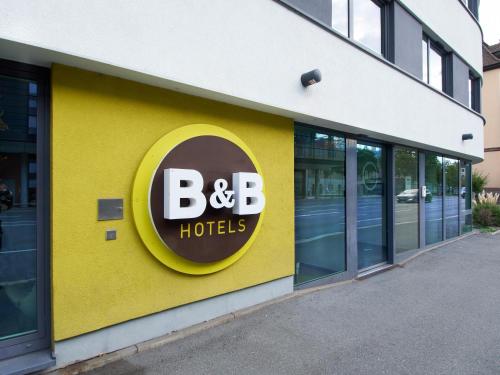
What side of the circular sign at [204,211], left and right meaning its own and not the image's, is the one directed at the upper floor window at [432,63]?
left

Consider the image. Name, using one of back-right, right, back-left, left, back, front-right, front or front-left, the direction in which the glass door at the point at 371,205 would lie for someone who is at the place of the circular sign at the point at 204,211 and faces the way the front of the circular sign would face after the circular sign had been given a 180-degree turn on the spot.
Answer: right

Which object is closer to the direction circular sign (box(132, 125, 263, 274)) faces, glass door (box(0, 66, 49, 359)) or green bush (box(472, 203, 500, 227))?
the green bush

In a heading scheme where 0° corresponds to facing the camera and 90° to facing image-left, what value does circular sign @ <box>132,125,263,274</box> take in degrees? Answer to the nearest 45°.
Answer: approximately 315°

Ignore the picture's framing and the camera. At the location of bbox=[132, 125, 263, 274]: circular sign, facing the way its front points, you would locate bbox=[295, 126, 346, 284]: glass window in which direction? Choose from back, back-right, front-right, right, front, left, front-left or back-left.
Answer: left

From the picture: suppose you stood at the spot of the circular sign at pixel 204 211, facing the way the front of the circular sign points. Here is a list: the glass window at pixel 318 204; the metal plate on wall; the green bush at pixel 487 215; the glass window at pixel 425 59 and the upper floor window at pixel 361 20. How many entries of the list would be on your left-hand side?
4
